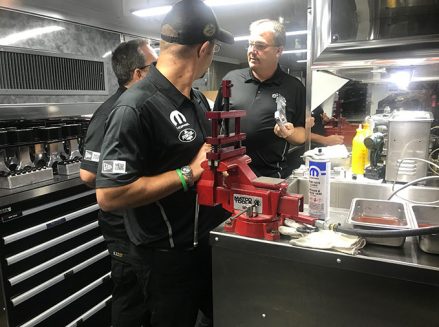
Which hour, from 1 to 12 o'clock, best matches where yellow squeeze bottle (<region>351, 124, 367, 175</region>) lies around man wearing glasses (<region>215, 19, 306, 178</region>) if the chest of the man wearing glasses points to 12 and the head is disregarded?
The yellow squeeze bottle is roughly at 9 o'clock from the man wearing glasses.

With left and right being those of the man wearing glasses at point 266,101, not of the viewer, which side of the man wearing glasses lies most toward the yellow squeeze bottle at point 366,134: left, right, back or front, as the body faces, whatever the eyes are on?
left

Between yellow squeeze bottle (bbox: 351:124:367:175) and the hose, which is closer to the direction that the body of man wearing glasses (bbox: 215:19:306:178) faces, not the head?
the hose

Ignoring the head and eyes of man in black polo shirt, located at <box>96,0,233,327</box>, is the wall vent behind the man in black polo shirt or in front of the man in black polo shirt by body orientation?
behind

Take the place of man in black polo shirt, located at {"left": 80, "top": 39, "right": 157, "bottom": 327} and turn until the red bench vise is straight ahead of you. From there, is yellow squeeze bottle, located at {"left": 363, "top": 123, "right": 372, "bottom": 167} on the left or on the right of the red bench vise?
left

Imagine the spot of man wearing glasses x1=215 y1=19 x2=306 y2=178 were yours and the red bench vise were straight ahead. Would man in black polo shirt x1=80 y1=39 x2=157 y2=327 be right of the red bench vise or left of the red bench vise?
right

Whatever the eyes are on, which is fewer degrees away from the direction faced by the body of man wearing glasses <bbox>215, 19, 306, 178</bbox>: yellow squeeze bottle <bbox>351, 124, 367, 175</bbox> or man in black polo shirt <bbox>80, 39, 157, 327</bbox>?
the man in black polo shirt

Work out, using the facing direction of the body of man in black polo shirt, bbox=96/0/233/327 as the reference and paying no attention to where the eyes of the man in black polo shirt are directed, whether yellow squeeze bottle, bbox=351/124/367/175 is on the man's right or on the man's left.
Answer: on the man's left

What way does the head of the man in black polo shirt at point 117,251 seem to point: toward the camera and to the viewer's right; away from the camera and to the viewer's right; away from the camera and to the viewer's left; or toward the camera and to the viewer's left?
away from the camera and to the viewer's right

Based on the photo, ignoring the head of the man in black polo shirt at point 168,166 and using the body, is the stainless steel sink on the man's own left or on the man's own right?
on the man's own left
